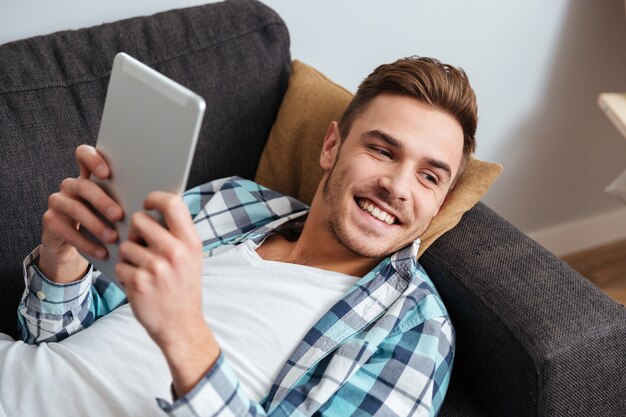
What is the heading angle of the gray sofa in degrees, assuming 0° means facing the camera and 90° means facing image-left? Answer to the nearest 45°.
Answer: approximately 315°
